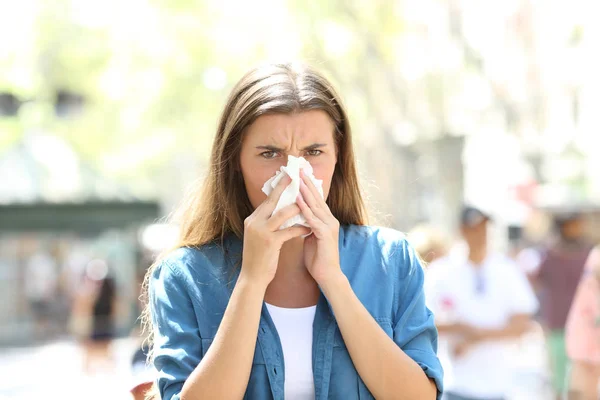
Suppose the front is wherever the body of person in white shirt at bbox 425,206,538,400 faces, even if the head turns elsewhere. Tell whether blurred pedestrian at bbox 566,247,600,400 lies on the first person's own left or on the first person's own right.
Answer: on the first person's own left

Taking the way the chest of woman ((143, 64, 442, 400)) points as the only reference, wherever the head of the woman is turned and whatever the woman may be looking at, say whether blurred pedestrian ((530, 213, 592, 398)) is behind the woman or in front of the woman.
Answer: behind

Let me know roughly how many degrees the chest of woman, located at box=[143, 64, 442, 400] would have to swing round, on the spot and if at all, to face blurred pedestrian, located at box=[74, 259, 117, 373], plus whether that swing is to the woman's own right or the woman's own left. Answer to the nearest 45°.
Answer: approximately 180°

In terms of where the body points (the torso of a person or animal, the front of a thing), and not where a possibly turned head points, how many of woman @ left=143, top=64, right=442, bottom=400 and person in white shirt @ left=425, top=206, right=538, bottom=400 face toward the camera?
2

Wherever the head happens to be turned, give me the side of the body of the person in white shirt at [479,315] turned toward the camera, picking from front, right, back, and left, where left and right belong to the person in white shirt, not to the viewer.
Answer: front

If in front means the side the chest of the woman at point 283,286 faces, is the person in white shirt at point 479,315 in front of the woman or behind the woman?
behind

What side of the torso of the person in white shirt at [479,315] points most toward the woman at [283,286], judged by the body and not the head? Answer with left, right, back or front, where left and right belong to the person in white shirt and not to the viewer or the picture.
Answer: front

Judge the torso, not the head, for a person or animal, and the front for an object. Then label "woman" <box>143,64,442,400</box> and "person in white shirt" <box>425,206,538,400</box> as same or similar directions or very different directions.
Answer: same or similar directions

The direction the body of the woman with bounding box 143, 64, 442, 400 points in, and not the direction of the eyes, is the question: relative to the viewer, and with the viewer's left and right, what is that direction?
facing the viewer

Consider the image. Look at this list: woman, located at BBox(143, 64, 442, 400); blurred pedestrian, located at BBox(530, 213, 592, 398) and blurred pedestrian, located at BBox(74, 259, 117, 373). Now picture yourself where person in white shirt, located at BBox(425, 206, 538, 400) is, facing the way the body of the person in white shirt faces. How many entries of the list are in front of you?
1

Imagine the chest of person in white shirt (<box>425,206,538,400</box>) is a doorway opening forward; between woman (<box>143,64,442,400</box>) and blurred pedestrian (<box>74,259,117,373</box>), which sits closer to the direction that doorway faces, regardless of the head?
the woman
